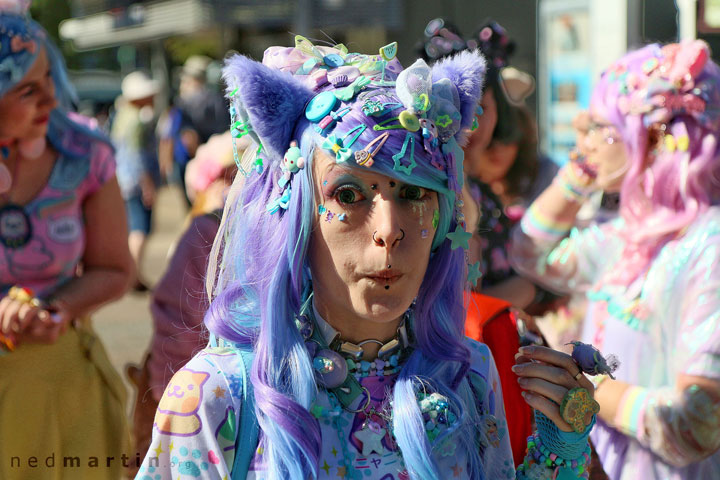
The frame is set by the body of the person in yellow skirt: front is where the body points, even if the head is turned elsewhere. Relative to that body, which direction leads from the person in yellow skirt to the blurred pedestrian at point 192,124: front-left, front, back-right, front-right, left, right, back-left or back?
back

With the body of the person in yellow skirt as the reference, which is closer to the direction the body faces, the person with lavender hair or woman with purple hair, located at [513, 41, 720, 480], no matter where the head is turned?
the person with lavender hair

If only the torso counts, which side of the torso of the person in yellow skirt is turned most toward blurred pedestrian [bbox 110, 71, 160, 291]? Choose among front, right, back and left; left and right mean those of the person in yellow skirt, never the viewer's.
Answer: back

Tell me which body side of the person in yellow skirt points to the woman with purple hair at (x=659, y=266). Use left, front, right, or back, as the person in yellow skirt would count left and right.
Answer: left

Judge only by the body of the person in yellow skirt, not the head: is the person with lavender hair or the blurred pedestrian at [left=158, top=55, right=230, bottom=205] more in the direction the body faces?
the person with lavender hair

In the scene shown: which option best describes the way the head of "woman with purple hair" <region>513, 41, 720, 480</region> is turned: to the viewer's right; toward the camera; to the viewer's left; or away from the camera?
to the viewer's left

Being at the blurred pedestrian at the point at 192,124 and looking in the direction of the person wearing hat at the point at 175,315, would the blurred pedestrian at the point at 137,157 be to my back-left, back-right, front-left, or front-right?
front-right

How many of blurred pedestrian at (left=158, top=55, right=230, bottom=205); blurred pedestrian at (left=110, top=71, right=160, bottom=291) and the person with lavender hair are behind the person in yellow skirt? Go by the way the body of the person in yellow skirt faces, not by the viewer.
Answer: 2

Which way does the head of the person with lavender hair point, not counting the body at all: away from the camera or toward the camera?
toward the camera

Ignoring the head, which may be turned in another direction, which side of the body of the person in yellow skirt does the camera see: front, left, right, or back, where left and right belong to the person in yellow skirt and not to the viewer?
front
